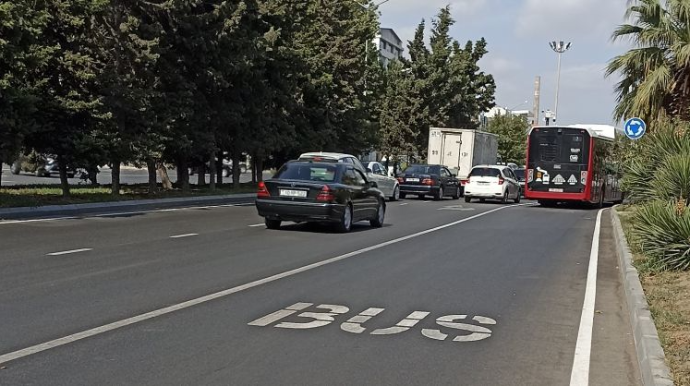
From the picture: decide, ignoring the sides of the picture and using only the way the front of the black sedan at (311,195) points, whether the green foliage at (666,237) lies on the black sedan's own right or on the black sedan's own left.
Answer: on the black sedan's own right

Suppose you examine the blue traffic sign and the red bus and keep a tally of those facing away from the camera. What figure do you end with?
1

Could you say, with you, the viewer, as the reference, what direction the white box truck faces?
facing away from the viewer and to the right of the viewer

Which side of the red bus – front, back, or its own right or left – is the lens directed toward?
back

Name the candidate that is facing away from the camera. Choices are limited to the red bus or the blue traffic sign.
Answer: the red bus

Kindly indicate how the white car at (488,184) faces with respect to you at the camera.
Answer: facing away from the viewer and to the right of the viewer

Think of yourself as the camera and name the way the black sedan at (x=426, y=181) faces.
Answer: facing away from the viewer and to the right of the viewer
